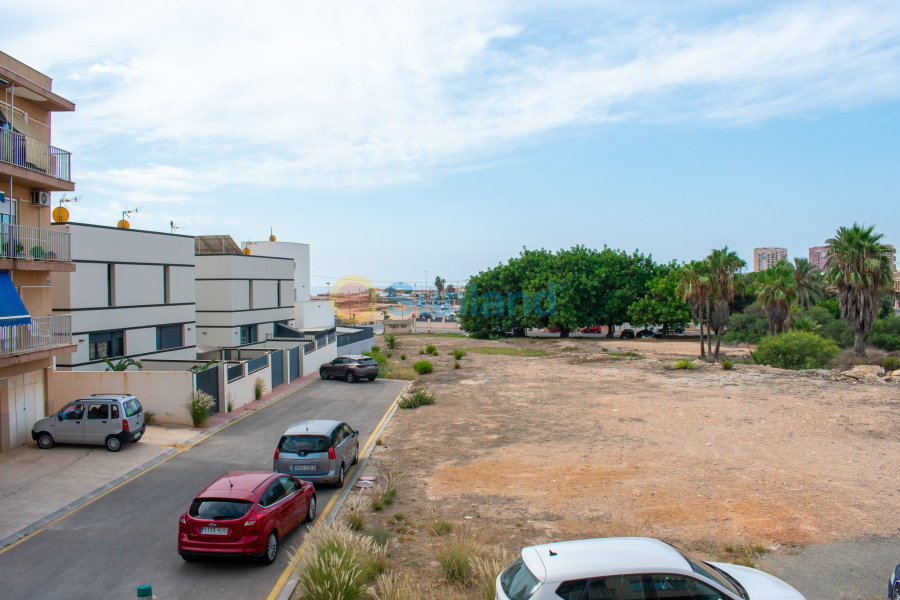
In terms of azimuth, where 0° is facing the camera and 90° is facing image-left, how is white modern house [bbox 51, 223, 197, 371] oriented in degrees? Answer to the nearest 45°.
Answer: approximately 315°

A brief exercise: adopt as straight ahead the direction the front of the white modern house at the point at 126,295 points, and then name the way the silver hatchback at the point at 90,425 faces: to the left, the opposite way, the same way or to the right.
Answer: the opposite way

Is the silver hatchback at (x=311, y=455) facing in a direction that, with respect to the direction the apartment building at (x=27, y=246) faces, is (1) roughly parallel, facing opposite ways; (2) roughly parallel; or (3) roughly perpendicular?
roughly perpendicular

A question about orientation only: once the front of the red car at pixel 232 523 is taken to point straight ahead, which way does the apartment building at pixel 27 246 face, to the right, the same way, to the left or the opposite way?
to the right

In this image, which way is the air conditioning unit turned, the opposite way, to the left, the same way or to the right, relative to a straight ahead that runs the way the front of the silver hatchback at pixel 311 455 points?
to the right

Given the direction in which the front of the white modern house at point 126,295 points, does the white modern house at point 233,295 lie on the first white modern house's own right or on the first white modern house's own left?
on the first white modern house's own left

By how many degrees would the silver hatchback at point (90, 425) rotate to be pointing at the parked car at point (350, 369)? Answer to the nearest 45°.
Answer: approximately 90° to its right

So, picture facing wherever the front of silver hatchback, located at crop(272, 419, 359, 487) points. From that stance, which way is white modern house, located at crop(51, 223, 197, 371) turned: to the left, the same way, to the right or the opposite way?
to the right

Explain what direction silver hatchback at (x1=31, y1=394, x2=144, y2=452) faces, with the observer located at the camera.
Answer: facing away from the viewer and to the left of the viewer

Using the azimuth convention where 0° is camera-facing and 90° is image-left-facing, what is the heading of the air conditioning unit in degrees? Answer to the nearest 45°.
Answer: approximately 315°

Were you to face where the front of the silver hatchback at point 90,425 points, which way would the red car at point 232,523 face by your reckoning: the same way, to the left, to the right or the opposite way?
to the right

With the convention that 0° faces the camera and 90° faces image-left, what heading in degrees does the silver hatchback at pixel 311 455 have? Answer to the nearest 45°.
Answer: approximately 225°

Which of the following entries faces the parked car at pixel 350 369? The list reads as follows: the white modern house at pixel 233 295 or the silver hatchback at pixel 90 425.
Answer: the white modern house
